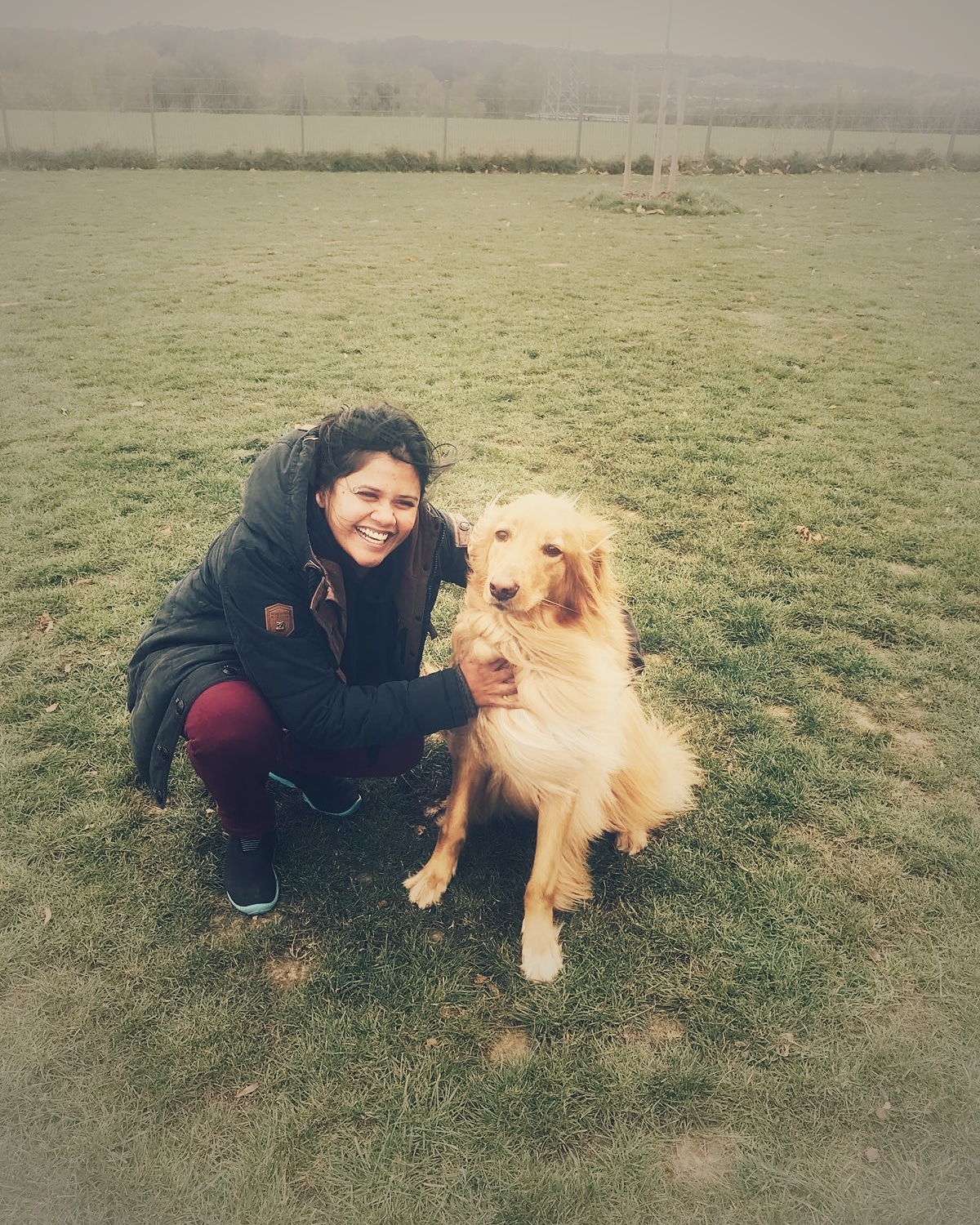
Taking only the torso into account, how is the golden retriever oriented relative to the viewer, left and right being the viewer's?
facing the viewer and to the left of the viewer

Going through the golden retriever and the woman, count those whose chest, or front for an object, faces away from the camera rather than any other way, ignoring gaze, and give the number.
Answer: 0

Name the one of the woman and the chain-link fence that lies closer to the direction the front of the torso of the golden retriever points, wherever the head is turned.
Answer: the woman

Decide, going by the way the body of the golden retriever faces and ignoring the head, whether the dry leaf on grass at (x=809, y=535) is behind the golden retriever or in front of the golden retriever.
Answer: behind

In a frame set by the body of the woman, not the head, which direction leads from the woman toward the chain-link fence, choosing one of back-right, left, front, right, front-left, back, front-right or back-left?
back-left

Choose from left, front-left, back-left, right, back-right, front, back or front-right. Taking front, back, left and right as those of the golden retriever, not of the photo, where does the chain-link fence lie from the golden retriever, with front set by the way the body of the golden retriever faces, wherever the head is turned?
back-right

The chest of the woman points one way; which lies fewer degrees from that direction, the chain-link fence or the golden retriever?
the golden retriever

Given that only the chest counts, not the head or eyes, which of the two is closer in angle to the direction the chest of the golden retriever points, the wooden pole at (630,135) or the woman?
the woman

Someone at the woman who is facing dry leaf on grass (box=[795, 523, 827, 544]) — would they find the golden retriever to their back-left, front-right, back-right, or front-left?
front-right
